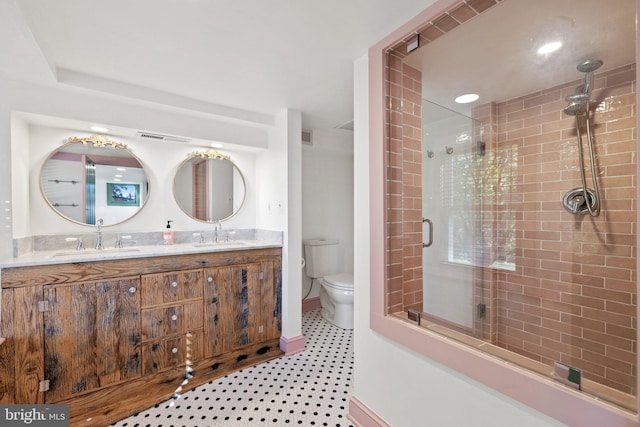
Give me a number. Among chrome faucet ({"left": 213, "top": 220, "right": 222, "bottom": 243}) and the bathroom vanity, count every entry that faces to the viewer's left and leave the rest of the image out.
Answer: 0

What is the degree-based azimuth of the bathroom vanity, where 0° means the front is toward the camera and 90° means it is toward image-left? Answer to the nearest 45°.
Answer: approximately 315°

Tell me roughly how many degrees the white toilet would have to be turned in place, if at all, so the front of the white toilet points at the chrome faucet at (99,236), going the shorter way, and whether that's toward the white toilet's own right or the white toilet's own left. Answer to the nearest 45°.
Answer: approximately 90° to the white toilet's own right

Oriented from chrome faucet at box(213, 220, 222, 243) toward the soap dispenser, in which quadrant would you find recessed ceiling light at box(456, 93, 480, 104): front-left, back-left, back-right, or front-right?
back-left

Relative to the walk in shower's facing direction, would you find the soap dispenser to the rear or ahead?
ahead

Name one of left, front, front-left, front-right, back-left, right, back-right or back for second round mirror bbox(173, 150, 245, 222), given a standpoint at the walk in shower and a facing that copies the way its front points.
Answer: front-right

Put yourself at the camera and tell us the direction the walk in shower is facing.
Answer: facing the viewer and to the left of the viewer

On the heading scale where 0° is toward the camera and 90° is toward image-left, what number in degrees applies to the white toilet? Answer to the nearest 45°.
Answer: approximately 315°

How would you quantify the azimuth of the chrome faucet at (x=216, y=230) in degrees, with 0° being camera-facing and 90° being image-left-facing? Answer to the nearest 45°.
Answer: approximately 315°

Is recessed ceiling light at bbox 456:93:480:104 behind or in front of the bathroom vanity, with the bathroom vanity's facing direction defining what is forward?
in front

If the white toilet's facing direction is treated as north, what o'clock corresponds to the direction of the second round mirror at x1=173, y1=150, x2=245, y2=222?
The second round mirror is roughly at 4 o'clock from the white toilet.

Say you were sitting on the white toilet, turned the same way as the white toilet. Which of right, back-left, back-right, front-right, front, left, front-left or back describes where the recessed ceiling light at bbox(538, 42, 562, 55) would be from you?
front
